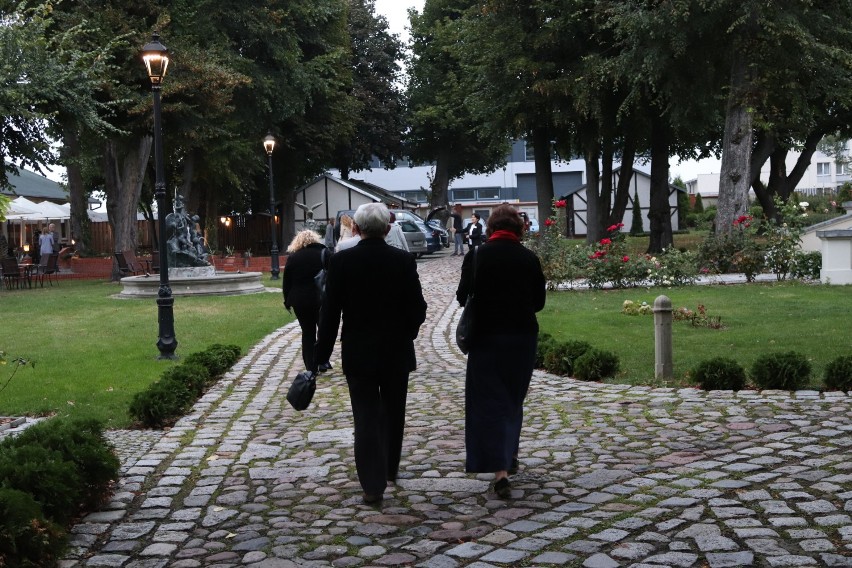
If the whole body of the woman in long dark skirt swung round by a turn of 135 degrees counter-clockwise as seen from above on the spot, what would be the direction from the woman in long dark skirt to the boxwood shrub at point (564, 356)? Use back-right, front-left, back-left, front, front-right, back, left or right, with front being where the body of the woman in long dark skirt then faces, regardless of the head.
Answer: back-right

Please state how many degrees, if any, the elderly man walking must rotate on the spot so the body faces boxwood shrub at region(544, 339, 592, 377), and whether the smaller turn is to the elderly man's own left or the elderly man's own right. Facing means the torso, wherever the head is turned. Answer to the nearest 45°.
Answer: approximately 45° to the elderly man's own right

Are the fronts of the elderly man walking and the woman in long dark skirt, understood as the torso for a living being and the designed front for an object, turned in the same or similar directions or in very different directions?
same or similar directions

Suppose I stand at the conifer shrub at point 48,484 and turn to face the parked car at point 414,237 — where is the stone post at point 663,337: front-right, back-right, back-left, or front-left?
front-right

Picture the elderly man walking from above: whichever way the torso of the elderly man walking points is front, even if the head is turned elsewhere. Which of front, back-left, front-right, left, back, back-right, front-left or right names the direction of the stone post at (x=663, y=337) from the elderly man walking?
front-right

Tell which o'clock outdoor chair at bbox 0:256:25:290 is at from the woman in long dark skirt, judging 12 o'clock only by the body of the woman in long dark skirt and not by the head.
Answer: The outdoor chair is roughly at 11 o'clock from the woman in long dark skirt.

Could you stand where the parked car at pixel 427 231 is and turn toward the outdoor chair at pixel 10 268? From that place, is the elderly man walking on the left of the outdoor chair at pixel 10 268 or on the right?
left

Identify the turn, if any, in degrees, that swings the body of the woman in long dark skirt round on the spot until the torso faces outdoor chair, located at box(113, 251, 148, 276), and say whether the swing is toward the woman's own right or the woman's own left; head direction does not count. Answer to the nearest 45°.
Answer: approximately 45° to the woman's own left

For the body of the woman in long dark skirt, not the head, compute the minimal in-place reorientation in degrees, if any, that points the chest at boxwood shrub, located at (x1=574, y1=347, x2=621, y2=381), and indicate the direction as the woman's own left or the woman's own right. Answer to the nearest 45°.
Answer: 0° — they already face it

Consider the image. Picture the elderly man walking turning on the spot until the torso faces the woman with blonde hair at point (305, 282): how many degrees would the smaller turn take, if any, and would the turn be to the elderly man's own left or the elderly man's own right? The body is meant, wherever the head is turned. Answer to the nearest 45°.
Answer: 0° — they already face them

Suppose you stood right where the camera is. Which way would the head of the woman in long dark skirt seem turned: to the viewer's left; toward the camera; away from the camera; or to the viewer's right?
away from the camera

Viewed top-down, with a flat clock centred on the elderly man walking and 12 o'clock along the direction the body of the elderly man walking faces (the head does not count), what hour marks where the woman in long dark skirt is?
The woman in long dark skirt is roughly at 3 o'clock from the elderly man walking.

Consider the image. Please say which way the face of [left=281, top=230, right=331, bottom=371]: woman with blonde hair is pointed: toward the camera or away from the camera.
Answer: away from the camera

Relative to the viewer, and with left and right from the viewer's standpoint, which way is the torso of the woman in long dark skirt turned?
facing away from the viewer

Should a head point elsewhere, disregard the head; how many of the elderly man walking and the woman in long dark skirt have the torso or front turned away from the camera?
2

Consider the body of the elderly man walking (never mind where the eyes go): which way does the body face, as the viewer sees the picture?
away from the camera
